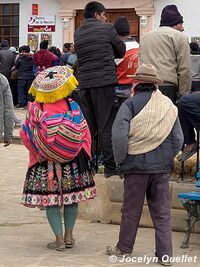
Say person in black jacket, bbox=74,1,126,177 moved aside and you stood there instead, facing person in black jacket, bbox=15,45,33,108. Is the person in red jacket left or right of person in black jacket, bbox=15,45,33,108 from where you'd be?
right

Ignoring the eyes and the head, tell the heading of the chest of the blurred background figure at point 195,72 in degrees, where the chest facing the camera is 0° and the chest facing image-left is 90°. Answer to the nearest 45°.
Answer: approximately 180°

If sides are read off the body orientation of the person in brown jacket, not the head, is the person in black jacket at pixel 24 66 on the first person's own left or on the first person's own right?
on the first person's own left

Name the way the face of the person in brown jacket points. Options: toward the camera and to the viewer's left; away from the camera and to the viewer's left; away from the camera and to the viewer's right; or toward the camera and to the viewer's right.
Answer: away from the camera and to the viewer's right

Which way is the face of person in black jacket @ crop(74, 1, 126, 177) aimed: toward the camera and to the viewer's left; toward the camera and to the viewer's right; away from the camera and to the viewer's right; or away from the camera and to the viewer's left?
away from the camera and to the viewer's right

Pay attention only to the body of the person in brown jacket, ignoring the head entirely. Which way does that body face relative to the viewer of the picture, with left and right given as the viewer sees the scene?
facing away from the viewer and to the right of the viewer

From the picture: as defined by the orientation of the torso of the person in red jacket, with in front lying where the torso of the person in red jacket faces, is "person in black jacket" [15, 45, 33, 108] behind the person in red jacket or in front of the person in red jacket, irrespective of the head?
in front

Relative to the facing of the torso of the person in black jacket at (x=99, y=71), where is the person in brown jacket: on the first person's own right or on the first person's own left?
on the first person's own right

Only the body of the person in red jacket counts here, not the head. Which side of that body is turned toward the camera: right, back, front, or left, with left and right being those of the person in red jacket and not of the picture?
back

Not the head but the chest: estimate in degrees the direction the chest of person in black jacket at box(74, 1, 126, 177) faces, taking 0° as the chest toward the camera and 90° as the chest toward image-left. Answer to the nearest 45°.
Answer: approximately 225°

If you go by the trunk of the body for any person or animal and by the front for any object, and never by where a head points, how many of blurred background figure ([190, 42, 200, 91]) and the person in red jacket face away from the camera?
2

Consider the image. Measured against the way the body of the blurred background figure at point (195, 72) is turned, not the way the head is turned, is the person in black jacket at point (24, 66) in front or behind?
in front
